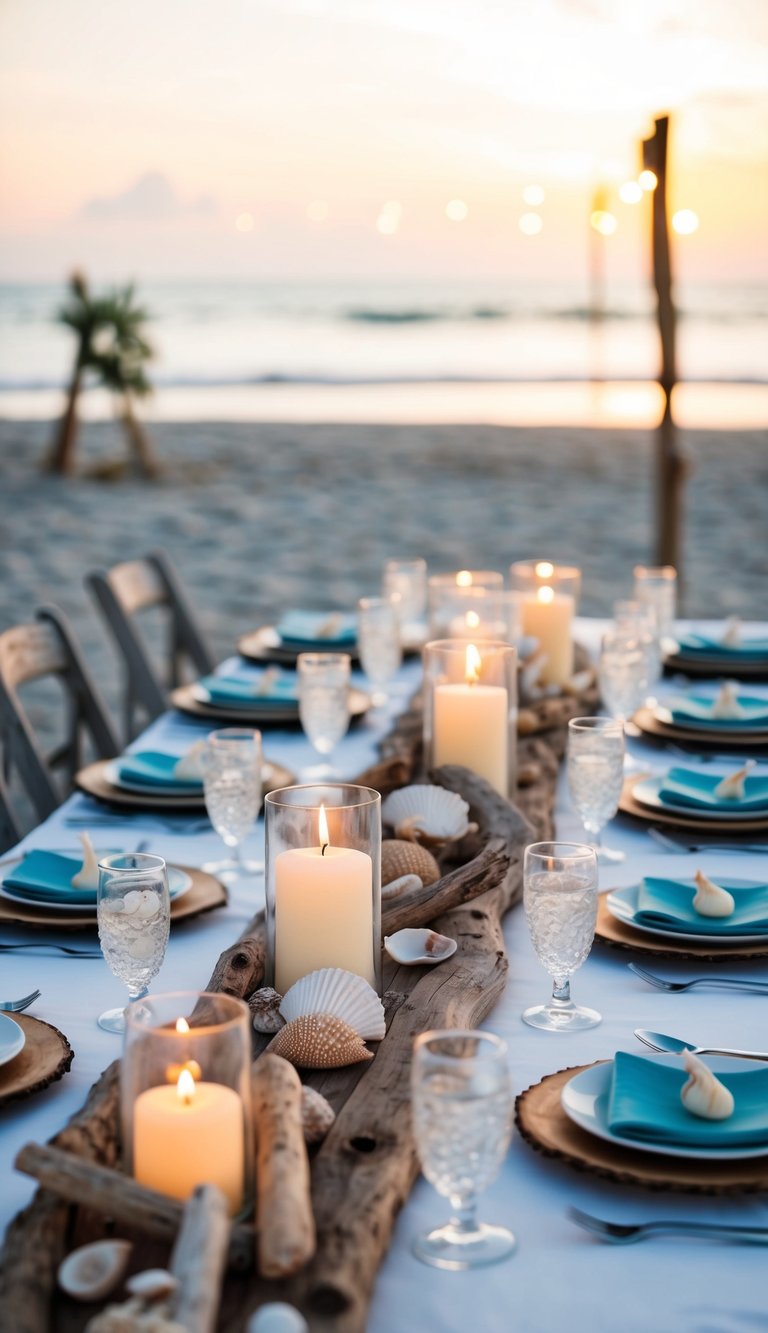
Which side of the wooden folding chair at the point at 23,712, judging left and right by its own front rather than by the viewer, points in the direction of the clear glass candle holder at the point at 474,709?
front

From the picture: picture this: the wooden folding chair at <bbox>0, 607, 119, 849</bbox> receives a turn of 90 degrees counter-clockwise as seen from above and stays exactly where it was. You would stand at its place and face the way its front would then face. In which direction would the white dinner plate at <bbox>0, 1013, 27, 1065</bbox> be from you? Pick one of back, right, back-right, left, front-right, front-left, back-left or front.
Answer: back-right

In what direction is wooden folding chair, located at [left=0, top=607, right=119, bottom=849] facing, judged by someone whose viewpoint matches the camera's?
facing the viewer and to the right of the viewer

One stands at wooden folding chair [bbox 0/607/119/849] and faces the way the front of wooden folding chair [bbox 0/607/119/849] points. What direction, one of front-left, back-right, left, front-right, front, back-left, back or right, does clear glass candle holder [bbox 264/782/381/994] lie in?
front-right

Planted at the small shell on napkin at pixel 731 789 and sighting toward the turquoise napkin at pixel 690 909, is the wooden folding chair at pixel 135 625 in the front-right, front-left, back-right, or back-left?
back-right

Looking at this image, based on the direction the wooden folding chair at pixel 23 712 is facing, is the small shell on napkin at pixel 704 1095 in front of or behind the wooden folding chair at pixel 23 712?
in front

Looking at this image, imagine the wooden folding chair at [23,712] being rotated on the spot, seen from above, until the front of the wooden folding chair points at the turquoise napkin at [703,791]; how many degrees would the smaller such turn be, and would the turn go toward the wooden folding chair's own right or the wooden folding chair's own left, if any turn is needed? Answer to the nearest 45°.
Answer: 0° — it already faces it

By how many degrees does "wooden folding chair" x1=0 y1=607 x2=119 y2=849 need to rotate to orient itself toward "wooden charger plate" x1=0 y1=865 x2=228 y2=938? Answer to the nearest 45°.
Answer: approximately 45° to its right

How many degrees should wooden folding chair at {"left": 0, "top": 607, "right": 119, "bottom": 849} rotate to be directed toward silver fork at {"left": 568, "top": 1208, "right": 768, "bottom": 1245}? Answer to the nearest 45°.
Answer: approximately 45° to its right

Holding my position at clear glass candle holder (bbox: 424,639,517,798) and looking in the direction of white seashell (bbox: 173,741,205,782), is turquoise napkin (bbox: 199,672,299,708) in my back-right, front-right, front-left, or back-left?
front-right

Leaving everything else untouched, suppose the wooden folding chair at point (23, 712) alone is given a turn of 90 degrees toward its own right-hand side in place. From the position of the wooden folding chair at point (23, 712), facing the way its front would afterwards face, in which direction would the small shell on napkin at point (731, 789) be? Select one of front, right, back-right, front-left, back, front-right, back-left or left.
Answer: left

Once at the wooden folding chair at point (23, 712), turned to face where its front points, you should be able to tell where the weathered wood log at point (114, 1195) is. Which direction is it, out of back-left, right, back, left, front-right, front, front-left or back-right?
front-right

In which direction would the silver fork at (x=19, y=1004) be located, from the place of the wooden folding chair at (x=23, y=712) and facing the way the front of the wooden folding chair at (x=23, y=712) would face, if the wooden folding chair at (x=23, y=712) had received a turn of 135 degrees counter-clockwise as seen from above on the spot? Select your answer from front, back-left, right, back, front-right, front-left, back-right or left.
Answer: back

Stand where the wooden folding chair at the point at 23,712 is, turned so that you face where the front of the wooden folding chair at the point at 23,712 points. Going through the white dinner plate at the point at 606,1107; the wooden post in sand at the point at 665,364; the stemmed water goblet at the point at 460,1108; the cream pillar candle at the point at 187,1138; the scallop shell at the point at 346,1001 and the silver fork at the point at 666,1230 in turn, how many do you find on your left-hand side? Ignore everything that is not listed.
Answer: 1

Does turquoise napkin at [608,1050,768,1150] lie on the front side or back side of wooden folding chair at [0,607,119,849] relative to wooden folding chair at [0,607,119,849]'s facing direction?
on the front side
